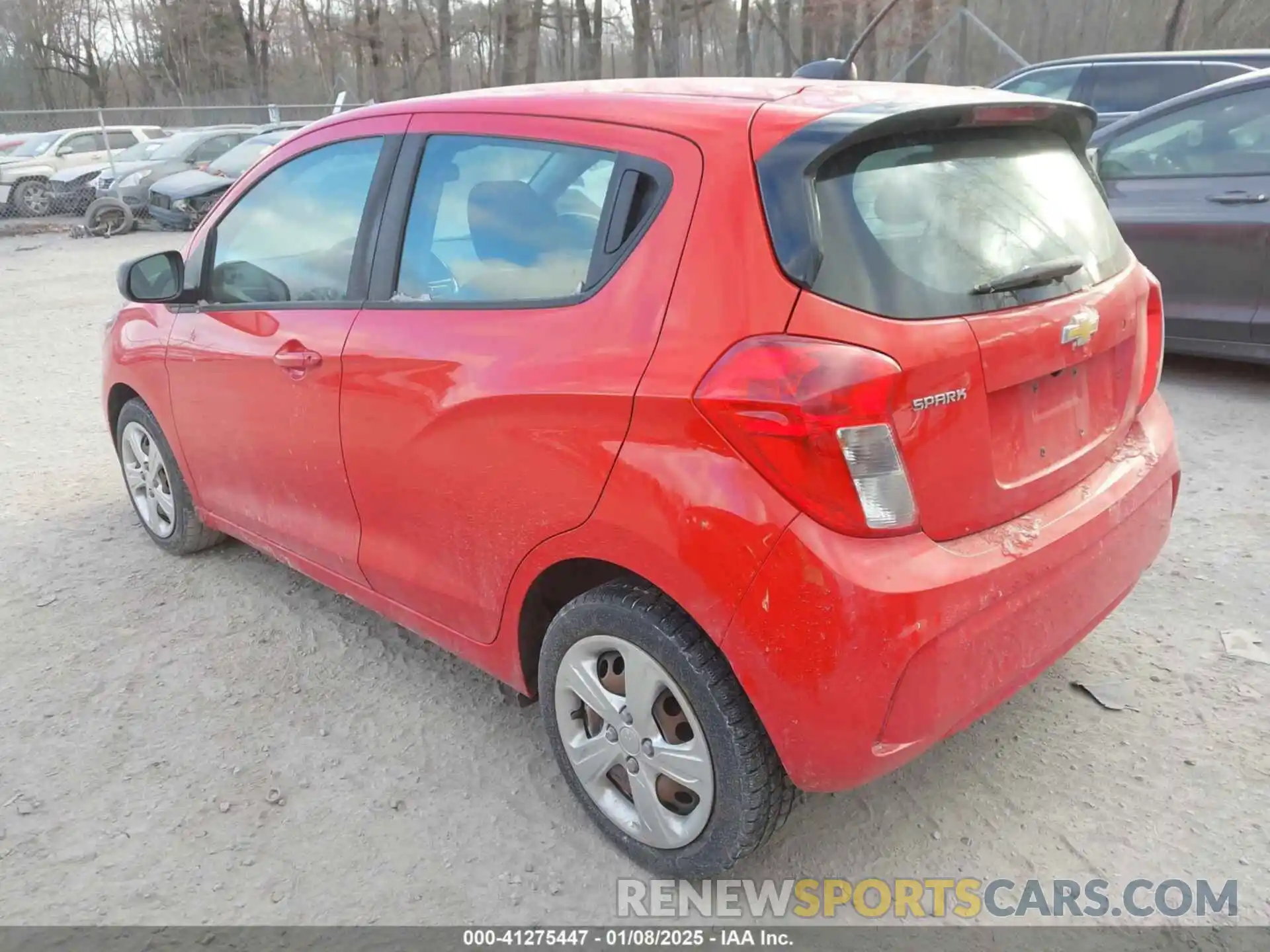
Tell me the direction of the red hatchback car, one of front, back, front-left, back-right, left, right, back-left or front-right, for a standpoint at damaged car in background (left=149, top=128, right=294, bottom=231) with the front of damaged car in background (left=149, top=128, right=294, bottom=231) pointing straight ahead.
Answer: front-left

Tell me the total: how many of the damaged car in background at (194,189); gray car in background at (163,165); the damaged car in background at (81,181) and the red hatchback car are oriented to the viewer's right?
0

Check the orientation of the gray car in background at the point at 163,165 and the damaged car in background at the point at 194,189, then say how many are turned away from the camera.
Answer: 0

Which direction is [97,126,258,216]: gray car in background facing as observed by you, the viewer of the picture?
facing the viewer and to the left of the viewer

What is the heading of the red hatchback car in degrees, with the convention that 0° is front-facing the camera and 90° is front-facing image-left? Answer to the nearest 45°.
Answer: approximately 135°

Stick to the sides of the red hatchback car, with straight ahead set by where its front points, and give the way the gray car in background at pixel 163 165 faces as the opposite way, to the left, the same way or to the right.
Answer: to the left

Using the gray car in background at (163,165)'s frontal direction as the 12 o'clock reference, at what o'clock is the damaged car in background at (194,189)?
the damaged car in background at (194,189) is roughly at 10 o'clock from the gray car in background at (163,165).

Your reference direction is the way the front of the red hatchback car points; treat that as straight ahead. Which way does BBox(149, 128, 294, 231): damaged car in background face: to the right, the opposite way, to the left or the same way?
to the left

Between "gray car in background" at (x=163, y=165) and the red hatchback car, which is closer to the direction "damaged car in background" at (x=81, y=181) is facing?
the red hatchback car

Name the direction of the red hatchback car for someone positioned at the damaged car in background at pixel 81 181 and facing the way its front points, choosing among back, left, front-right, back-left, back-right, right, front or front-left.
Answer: front-left

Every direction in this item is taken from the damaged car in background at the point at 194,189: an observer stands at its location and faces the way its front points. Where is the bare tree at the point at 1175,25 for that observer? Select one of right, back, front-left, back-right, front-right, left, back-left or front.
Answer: back-left

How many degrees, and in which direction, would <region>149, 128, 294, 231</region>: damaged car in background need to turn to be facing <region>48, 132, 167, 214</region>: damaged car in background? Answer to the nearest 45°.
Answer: approximately 90° to its right

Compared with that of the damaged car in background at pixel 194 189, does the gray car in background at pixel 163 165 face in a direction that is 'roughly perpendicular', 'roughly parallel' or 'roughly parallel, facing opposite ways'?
roughly parallel

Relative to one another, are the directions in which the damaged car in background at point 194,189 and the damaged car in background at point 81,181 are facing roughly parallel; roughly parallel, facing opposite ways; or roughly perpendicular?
roughly parallel

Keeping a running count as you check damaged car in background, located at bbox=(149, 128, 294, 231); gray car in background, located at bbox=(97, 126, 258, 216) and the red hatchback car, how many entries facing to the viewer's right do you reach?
0

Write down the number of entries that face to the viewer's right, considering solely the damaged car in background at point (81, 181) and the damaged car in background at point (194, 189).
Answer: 0

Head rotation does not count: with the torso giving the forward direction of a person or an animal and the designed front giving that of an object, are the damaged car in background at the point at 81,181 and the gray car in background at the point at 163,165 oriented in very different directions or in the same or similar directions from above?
same or similar directions
